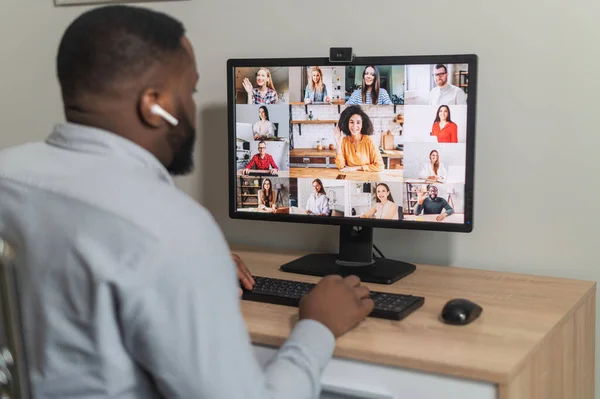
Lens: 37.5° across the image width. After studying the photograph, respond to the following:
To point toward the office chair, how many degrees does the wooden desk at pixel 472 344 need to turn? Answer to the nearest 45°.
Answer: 0° — it already faces it

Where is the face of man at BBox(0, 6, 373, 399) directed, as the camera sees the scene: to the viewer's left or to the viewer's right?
to the viewer's right

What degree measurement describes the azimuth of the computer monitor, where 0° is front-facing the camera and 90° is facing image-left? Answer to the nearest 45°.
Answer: approximately 45°

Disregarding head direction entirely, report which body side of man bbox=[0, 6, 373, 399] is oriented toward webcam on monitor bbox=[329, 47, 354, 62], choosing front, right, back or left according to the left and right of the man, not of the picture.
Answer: front

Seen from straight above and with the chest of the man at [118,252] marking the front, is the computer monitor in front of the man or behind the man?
in front

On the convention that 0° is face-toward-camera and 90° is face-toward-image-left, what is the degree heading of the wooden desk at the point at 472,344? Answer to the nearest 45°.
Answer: approximately 45°

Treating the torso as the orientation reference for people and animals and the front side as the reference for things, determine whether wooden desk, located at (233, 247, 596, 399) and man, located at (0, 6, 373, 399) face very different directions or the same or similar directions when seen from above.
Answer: very different directions
